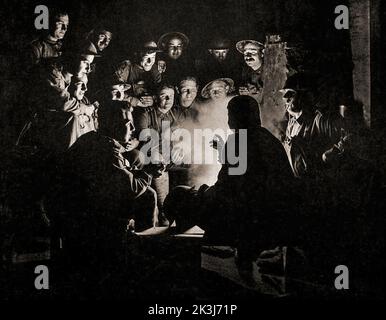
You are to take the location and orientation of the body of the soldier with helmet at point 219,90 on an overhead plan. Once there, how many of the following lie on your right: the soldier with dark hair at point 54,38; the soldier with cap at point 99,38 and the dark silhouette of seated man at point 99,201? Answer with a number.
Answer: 3

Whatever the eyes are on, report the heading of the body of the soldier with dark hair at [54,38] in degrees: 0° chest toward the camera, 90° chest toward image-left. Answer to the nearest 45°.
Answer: approximately 315°

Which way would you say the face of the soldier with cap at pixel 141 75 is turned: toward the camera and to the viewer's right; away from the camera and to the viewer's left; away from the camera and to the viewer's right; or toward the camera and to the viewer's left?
toward the camera and to the viewer's right

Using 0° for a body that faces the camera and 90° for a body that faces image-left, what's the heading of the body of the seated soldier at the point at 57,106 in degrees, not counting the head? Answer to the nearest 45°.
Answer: approximately 270°

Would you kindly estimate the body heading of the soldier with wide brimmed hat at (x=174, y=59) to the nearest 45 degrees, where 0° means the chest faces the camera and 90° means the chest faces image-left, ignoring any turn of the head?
approximately 0°
